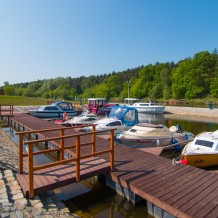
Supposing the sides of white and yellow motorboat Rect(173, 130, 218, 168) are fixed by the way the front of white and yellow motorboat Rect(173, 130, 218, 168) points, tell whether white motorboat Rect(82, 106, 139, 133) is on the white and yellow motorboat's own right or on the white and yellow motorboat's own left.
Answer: on the white and yellow motorboat's own right

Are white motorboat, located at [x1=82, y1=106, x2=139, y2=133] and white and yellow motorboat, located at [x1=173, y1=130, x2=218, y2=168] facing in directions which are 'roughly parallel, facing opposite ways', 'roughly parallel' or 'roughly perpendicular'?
roughly parallel

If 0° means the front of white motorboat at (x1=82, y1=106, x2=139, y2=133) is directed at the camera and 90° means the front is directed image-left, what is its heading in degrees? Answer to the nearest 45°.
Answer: approximately 45°

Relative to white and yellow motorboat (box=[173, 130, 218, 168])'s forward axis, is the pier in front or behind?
in front

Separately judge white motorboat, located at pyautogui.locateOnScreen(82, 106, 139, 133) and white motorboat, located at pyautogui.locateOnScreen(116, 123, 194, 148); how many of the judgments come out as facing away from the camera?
0

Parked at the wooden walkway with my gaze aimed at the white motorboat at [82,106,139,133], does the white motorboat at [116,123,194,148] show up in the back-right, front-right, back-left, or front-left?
front-right

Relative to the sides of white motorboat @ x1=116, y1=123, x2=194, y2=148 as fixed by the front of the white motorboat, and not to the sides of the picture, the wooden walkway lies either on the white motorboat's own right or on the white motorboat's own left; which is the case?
on the white motorboat's own left

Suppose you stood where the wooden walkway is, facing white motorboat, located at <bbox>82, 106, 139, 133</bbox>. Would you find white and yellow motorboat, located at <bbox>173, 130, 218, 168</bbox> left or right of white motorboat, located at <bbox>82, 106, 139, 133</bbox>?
right

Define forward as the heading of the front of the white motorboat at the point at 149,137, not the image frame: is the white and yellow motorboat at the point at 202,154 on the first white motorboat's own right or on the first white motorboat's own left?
on the first white motorboat's own left

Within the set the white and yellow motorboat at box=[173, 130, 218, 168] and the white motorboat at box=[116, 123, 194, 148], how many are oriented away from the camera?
0
